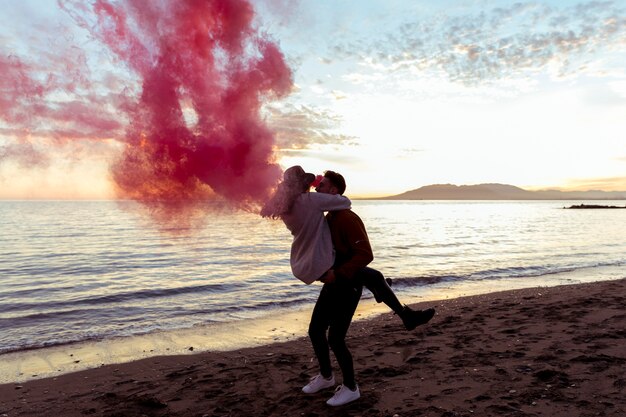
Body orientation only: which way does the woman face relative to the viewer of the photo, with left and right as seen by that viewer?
facing away from the viewer and to the right of the viewer

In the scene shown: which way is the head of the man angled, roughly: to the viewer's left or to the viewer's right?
to the viewer's left
